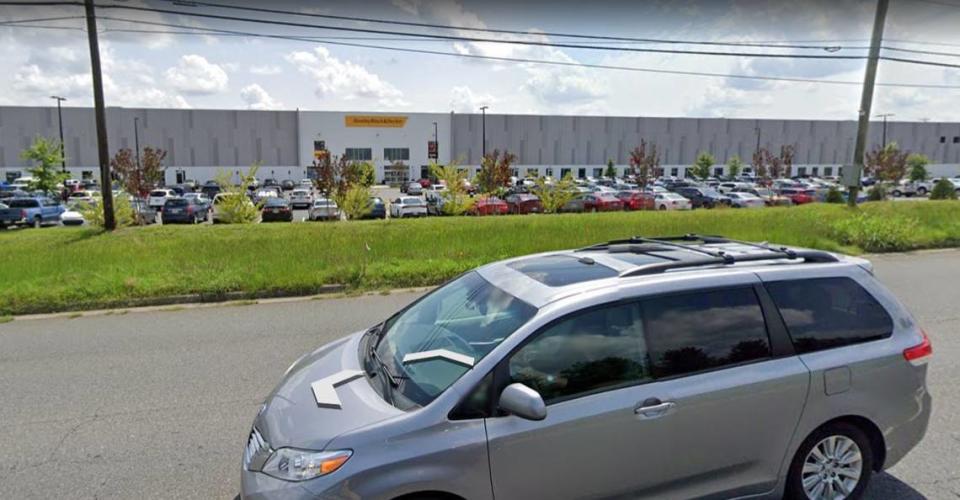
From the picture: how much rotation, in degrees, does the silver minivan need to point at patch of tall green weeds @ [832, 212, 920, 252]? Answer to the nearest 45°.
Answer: approximately 180°

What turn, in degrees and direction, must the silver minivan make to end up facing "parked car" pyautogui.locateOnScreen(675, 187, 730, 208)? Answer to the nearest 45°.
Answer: approximately 135° to its right

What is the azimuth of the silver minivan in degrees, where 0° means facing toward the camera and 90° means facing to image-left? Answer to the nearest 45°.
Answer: approximately 45°

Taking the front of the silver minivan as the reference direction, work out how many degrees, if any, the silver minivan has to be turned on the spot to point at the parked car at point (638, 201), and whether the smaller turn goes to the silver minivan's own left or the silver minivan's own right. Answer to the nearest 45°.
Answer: approximately 135° to the silver minivan's own right

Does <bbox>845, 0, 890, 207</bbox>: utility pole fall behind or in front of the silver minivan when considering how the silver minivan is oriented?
behind

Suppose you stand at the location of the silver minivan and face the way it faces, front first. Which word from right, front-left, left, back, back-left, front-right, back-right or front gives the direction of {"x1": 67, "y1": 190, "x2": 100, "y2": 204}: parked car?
right

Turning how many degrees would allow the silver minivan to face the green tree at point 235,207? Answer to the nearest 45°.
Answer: approximately 90° to its right

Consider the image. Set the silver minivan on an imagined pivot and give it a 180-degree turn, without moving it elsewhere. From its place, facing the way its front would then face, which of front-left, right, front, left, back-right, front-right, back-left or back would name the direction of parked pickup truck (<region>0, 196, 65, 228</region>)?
left
